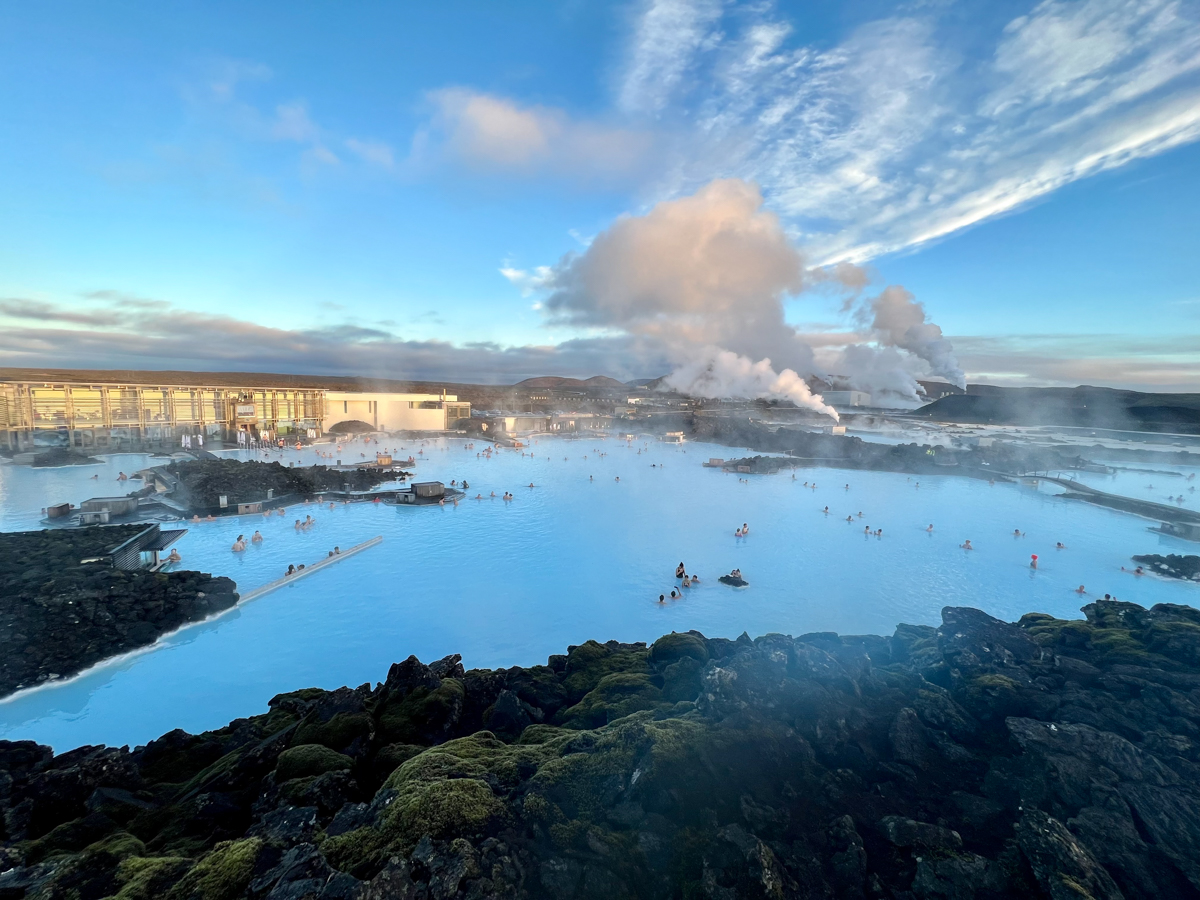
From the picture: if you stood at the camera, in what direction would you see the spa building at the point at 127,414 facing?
facing the viewer and to the right of the viewer

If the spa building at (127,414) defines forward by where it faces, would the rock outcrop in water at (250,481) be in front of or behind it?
in front
